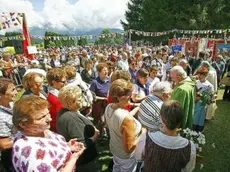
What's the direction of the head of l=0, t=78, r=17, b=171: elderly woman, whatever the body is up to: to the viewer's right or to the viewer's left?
to the viewer's right

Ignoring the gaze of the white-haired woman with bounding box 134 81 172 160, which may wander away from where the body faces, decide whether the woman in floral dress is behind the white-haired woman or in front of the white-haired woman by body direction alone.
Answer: behind

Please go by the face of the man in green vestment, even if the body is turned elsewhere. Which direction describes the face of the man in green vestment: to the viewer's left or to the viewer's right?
to the viewer's left

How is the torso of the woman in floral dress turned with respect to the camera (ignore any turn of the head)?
to the viewer's right

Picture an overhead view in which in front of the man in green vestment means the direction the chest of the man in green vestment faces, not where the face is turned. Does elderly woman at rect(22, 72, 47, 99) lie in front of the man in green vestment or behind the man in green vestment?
in front

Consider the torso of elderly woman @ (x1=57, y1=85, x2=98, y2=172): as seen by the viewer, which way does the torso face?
to the viewer's right

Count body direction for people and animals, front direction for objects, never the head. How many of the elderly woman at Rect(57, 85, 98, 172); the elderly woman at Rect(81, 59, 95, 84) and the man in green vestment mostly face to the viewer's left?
1

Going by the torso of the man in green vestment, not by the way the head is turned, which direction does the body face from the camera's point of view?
to the viewer's left

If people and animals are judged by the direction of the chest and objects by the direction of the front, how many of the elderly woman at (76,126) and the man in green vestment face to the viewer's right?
1

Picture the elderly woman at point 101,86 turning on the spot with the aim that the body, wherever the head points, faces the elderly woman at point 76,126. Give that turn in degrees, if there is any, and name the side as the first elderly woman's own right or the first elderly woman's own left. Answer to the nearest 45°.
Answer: approximately 45° to the first elderly woman's own right

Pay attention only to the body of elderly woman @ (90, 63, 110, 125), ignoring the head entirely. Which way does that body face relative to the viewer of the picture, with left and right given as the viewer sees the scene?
facing the viewer and to the right of the viewer

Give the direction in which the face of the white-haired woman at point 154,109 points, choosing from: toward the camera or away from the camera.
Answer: away from the camera

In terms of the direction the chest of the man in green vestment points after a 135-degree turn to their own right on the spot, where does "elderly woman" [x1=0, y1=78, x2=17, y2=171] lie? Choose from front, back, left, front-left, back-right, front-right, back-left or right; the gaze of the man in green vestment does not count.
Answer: back
